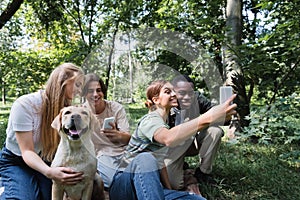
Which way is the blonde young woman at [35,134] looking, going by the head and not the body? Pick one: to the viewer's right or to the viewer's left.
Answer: to the viewer's right

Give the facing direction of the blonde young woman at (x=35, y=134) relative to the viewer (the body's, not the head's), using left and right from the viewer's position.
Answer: facing to the right of the viewer

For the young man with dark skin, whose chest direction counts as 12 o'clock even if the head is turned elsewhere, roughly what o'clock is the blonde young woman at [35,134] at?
The blonde young woman is roughly at 2 o'clock from the young man with dark skin.

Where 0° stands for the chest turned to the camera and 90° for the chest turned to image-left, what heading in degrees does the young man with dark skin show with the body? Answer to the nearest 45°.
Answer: approximately 0°

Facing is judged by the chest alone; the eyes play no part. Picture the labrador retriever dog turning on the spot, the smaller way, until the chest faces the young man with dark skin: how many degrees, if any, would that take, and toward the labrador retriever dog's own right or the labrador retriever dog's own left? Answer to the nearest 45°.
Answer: approximately 90° to the labrador retriever dog's own left

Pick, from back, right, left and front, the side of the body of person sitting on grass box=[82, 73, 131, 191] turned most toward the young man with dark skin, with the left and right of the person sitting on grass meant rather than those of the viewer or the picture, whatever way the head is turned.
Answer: left
